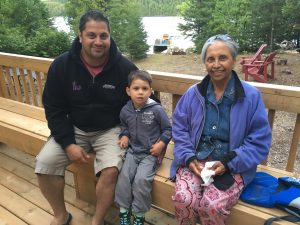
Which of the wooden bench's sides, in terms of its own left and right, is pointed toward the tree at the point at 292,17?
back

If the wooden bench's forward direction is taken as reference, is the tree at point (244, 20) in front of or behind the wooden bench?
behind

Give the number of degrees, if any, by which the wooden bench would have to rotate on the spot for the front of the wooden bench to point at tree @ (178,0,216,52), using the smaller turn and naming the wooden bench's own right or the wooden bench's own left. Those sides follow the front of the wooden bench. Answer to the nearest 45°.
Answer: approximately 135° to the wooden bench's own right

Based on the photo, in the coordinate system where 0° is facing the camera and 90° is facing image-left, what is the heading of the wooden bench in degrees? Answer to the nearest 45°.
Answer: approximately 45°

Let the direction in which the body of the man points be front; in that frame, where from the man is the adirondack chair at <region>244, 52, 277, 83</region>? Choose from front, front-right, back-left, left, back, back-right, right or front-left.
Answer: back-left

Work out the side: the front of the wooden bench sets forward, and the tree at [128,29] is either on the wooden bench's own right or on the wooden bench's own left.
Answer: on the wooden bench's own right

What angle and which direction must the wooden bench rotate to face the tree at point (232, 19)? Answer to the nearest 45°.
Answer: approximately 135° to its right

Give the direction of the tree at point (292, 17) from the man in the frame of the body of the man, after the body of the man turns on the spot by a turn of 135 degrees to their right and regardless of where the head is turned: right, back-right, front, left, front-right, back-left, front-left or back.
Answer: right

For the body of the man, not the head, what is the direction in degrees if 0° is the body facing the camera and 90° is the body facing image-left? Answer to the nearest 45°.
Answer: approximately 0°

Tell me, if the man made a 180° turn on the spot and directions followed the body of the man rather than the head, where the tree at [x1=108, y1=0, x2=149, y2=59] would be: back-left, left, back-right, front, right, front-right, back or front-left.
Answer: front
